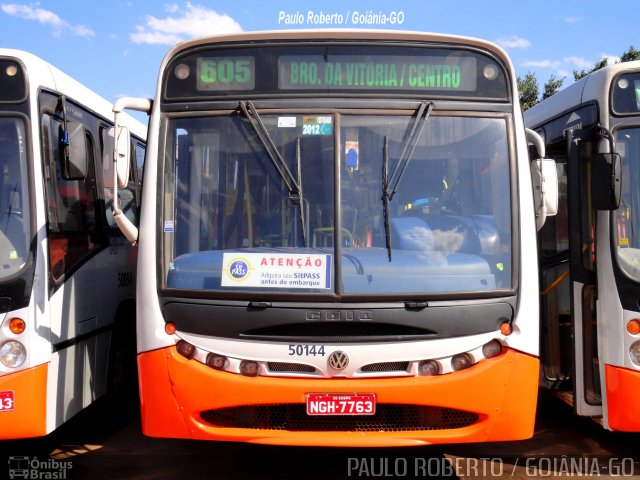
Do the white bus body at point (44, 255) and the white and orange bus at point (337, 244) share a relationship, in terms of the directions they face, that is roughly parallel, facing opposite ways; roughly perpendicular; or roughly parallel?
roughly parallel

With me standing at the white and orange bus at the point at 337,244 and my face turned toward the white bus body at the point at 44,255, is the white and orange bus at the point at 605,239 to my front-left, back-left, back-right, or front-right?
back-right

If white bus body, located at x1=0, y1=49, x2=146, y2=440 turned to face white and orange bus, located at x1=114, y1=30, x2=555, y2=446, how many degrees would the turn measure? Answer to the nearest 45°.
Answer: approximately 90° to its left

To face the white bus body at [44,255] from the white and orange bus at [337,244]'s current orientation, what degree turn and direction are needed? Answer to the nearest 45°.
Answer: approximately 90° to its right

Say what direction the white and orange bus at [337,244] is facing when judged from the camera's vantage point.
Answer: facing the viewer

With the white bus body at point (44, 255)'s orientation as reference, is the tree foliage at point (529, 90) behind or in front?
behind

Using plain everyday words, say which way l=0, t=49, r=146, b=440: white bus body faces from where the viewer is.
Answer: facing the viewer and to the left of the viewer

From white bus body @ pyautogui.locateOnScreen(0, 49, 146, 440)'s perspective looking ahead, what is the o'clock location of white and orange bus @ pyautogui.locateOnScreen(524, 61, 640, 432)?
The white and orange bus is roughly at 8 o'clock from the white bus body.

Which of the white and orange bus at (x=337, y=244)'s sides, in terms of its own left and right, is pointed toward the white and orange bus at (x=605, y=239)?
left

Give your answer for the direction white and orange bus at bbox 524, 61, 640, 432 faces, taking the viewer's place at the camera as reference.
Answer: facing the viewer and to the right of the viewer

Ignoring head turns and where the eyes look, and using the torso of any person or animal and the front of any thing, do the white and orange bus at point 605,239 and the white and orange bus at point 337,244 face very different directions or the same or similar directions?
same or similar directions

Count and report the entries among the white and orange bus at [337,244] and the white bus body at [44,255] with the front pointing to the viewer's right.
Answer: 0

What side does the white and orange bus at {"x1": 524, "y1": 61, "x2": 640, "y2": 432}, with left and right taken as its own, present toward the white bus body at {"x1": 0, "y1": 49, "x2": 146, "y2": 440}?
right

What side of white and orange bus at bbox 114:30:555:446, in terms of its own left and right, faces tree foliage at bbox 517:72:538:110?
back

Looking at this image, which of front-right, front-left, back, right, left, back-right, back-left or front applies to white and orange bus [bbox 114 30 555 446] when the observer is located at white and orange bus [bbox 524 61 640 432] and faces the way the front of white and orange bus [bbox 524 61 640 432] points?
right
